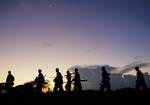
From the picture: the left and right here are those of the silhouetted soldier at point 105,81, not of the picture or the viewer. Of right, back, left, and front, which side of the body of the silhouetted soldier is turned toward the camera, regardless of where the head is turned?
left

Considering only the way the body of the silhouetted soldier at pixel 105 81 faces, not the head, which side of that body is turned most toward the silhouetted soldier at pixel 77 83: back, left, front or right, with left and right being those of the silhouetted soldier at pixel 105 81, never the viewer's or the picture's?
front

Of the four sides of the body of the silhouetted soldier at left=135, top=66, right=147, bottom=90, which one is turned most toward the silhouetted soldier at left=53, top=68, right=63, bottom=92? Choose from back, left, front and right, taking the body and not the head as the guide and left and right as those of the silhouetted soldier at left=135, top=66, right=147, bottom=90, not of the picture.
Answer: front

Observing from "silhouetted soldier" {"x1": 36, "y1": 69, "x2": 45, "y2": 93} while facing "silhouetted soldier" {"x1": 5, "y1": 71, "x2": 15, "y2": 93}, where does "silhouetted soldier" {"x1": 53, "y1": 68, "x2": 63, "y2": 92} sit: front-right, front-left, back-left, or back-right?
back-right

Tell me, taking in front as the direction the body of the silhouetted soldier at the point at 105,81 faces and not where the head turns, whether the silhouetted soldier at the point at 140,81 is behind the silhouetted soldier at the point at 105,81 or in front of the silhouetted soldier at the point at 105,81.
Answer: behind

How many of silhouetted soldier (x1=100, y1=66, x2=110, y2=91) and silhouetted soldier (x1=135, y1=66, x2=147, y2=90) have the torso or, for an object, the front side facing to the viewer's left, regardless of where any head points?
2

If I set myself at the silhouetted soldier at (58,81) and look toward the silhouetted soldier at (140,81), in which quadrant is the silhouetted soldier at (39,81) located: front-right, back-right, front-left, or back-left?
back-right

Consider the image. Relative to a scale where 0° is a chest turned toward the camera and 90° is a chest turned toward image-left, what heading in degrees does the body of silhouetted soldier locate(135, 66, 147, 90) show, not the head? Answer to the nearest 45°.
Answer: approximately 90°
